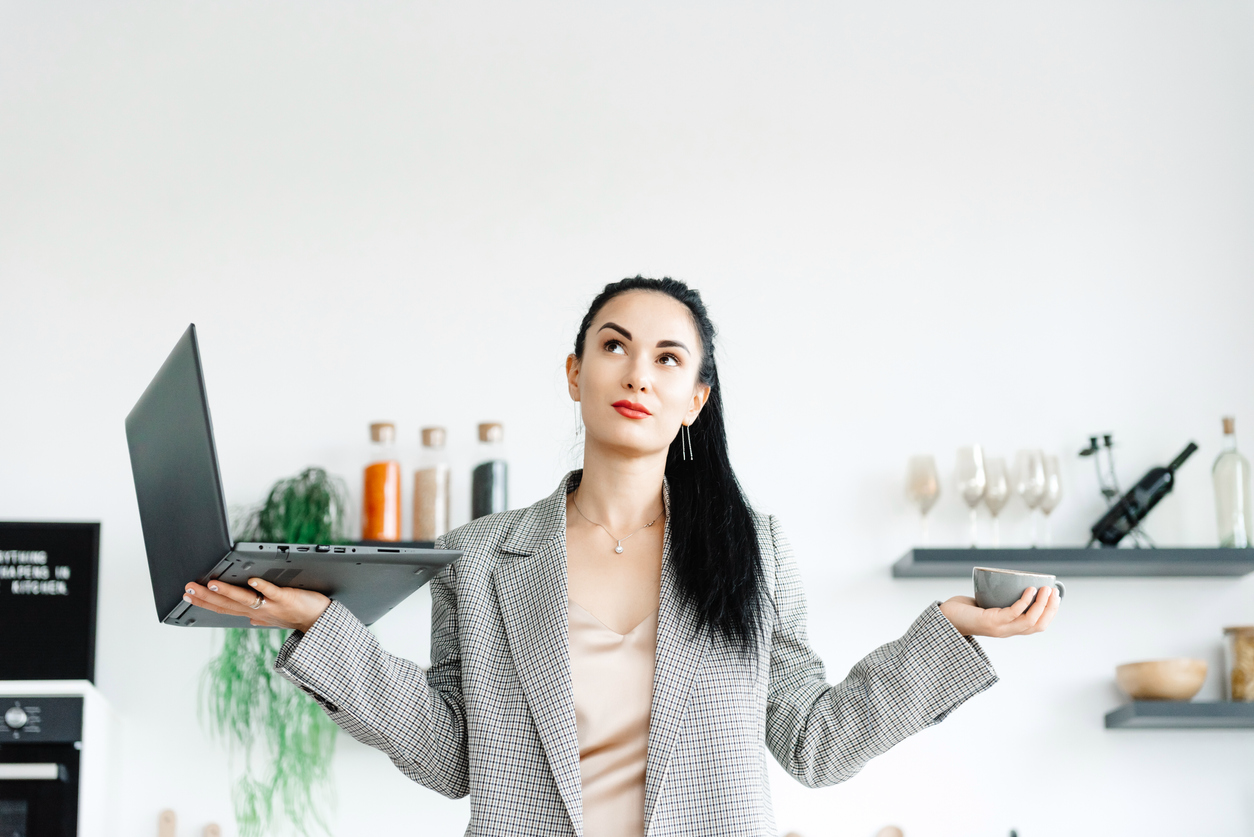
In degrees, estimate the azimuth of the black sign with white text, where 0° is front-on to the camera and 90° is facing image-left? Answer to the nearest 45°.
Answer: approximately 0°

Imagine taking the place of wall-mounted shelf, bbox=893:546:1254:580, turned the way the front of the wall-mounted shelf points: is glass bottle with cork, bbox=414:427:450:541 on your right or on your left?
on your right

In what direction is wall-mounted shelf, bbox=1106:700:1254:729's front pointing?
toward the camera

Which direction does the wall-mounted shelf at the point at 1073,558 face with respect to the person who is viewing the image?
facing the viewer

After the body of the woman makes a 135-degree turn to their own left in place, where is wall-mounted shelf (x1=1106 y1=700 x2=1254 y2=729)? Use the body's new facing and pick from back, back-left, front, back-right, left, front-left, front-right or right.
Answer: front

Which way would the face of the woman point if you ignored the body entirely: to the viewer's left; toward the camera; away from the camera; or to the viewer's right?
toward the camera

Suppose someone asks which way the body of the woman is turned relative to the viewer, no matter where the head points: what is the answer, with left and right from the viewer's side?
facing the viewer

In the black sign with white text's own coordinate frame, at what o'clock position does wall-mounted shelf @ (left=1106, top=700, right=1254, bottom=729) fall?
The wall-mounted shelf is roughly at 10 o'clock from the black sign with white text.

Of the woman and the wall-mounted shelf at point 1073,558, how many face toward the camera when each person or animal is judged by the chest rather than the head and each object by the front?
2

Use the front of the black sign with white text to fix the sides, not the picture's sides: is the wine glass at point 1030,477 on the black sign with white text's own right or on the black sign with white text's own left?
on the black sign with white text's own left

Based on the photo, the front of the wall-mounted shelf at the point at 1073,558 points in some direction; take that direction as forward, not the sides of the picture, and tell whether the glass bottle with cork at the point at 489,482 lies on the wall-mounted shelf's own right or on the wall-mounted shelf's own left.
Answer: on the wall-mounted shelf's own right
